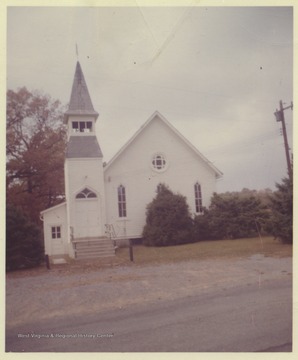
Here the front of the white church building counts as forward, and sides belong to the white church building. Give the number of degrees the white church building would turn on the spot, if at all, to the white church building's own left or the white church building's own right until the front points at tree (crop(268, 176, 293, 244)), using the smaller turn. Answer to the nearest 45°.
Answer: approximately 45° to the white church building's own left

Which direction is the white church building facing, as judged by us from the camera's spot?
facing the viewer

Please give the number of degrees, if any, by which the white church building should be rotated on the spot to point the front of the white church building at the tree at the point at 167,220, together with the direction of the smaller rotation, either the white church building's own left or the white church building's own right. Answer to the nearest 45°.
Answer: approximately 45° to the white church building's own left

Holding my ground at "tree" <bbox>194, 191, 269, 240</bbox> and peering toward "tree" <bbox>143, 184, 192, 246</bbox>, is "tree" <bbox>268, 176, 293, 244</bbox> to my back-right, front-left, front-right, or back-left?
back-left
